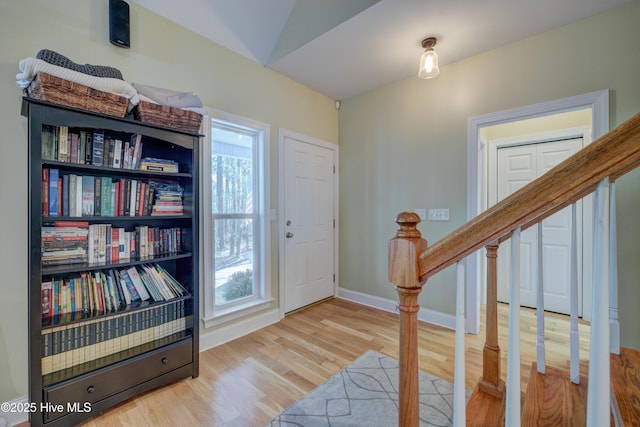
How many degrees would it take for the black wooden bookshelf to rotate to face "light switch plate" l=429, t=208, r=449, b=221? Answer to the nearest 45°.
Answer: approximately 45° to its left

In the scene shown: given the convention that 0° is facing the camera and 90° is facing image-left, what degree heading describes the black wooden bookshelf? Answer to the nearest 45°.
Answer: approximately 315°

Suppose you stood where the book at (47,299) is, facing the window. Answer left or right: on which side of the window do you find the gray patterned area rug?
right

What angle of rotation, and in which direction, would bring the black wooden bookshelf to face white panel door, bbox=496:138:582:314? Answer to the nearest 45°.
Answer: approximately 45° to its left

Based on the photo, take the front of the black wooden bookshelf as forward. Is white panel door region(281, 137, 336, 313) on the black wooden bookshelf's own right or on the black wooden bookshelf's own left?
on the black wooden bookshelf's own left

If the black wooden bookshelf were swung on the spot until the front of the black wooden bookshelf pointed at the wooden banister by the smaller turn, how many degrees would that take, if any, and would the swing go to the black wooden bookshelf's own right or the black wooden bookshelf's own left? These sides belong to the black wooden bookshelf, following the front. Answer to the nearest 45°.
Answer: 0° — it already faces it
